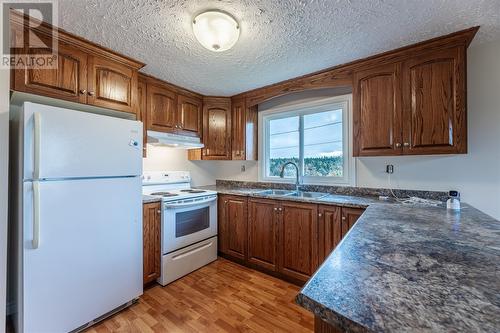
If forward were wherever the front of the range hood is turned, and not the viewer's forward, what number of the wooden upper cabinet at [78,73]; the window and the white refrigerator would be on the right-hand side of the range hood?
2

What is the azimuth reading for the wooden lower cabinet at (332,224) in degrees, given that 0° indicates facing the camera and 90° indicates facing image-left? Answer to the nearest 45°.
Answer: approximately 45°

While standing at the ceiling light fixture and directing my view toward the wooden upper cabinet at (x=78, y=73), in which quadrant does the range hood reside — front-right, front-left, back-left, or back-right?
front-right

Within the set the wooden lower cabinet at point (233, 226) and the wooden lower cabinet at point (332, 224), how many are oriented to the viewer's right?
0

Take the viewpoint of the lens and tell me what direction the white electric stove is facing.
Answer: facing the viewer and to the right of the viewer

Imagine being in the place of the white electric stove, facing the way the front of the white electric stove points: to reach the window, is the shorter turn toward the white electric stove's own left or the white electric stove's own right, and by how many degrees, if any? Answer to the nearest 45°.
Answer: approximately 45° to the white electric stove's own left

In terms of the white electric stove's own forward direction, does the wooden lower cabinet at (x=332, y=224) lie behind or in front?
in front

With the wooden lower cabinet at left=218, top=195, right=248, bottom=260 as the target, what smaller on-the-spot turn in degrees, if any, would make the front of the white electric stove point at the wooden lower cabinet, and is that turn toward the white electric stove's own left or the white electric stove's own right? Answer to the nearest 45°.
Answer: approximately 45° to the white electric stove's own left

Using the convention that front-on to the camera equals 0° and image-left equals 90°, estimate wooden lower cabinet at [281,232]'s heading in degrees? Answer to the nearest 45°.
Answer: approximately 45°

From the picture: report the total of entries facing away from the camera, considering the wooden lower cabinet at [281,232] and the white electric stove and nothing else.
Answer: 0

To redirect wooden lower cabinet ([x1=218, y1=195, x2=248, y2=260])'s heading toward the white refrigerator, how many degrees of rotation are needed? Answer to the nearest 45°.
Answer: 0° — it already faces it
